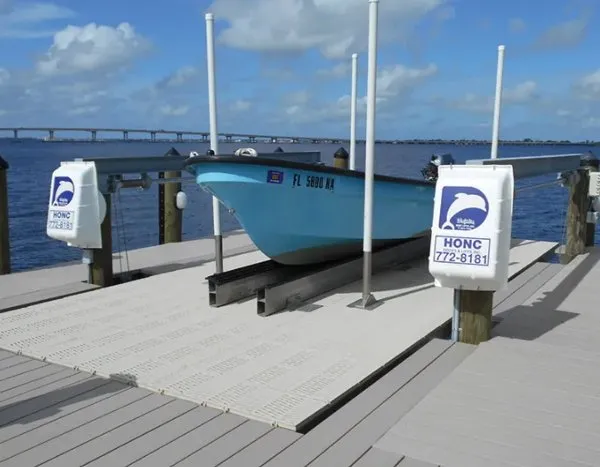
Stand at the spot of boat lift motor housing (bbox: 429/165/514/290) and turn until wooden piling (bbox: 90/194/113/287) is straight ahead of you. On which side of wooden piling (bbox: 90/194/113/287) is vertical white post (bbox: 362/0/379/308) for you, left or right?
right

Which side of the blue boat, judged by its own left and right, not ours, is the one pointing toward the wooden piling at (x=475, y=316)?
left

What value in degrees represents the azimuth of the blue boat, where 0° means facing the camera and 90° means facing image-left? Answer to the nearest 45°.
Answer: approximately 45°

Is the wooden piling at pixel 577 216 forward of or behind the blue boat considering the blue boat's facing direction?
behind

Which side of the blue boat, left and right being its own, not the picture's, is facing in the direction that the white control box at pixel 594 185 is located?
back

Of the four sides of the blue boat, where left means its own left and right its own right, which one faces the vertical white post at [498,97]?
back

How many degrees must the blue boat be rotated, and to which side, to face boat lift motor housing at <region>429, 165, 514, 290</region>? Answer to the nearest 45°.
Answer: approximately 90° to its left

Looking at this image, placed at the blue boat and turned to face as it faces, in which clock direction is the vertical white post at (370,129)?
The vertical white post is roughly at 9 o'clock from the blue boat.

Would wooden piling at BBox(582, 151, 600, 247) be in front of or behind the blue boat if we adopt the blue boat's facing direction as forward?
behind
